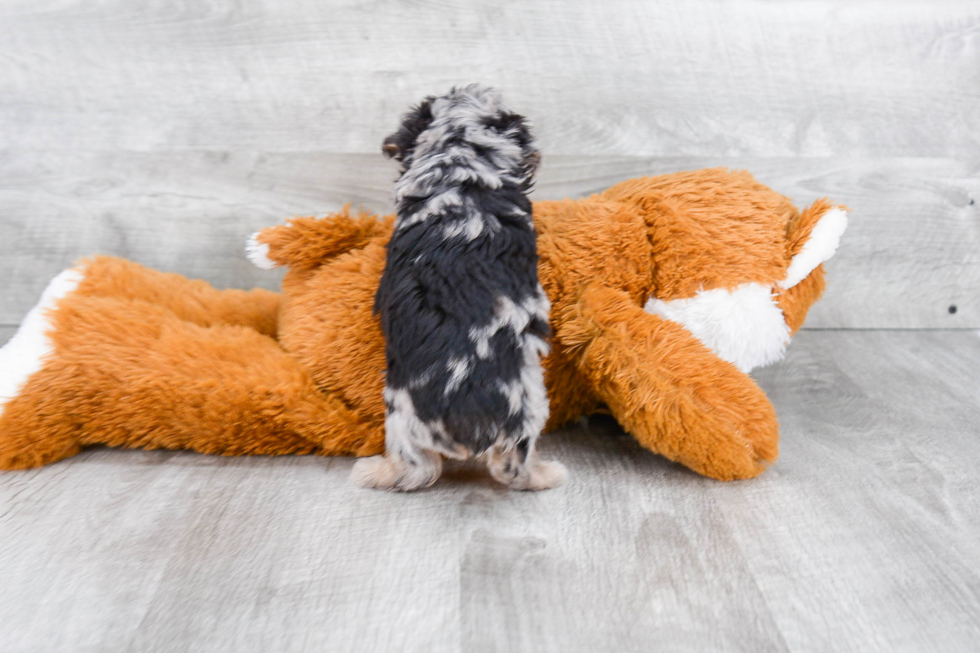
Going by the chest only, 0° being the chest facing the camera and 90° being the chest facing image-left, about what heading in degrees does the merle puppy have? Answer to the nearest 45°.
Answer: approximately 180°
